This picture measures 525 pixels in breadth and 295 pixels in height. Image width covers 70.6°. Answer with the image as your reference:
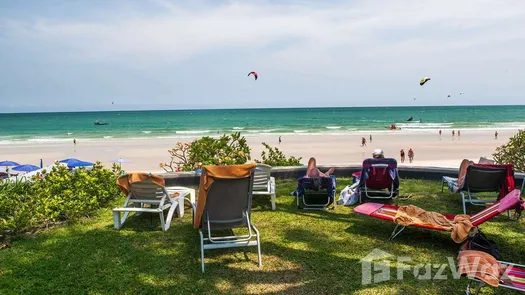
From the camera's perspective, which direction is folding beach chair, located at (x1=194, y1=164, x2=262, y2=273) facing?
away from the camera

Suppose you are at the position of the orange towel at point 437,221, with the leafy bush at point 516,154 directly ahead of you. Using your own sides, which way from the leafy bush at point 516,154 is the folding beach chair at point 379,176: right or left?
left

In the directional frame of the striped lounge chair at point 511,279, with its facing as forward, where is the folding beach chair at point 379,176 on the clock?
The folding beach chair is roughly at 2 o'clock from the striped lounge chair.

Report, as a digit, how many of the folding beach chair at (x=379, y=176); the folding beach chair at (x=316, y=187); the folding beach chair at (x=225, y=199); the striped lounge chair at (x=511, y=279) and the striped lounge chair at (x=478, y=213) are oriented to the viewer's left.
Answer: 2

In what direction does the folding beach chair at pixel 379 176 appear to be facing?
away from the camera

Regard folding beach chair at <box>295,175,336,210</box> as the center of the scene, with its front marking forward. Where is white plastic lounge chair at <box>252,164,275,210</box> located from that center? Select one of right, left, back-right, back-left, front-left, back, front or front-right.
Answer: left

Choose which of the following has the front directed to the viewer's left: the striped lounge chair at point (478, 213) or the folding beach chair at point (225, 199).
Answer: the striped lounge chair

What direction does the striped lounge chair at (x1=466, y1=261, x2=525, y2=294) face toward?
to the viewer's left

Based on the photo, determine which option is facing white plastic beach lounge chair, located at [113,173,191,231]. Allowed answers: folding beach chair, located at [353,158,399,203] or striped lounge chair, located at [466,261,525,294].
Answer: the striped lounge chair

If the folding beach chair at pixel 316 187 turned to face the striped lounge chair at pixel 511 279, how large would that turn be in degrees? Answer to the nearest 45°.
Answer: approximately 135° to its right

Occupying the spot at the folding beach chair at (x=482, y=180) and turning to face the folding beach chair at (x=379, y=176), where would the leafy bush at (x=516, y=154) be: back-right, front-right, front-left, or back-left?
back-right

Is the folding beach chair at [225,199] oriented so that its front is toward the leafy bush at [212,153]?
yes

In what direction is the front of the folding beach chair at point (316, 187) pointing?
away from the camera

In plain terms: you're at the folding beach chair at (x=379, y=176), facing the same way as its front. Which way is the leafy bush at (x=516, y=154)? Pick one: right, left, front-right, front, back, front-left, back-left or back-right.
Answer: front-right

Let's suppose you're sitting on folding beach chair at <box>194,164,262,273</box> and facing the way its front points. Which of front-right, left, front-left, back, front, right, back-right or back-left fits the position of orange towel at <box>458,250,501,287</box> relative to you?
back-right

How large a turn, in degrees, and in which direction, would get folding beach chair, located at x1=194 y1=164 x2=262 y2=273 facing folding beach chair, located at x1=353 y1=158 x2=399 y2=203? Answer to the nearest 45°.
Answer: approximately 45° to its right

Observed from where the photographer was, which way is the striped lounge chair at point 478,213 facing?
facing to the left of the viewer

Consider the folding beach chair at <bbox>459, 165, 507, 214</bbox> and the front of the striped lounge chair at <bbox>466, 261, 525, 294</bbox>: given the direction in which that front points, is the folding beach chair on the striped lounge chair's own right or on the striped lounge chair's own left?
on the striped lounge chair's own right

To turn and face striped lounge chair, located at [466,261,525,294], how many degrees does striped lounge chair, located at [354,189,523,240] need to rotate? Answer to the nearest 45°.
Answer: approximately 90° to its left
